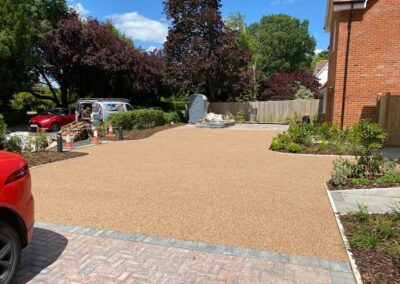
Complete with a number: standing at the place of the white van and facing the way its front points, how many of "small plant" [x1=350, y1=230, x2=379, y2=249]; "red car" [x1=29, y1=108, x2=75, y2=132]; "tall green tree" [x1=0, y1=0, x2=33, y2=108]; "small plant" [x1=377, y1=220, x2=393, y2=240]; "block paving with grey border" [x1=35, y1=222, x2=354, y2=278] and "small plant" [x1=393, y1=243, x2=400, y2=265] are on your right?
4

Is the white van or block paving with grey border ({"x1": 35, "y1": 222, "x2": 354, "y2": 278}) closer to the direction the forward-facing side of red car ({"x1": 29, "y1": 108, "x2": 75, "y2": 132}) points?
the block paving with grey border

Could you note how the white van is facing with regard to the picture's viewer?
facing to the right of the viewer

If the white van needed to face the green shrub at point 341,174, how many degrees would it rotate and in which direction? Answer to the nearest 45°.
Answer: approximately 90° to its right

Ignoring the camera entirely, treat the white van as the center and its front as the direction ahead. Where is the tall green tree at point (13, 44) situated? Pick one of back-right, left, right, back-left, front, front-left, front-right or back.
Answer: back-left

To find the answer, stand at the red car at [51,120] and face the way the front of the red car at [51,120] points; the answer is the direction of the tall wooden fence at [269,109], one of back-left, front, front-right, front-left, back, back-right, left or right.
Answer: back-left

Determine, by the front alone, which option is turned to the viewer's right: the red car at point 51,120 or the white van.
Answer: the white van
